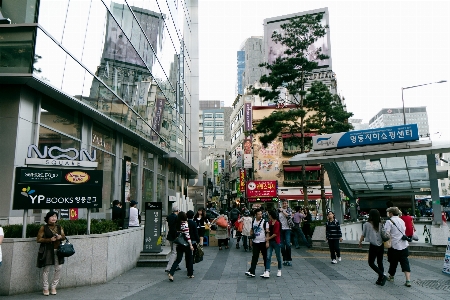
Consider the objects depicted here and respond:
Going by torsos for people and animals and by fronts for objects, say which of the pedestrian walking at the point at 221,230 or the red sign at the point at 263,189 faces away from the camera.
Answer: the pedestrian walking

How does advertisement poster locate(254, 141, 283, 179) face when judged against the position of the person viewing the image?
facing the viewer

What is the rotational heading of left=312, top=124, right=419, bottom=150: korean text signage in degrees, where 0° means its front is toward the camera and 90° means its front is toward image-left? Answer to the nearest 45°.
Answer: approximately 45°

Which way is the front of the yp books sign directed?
toward the camera

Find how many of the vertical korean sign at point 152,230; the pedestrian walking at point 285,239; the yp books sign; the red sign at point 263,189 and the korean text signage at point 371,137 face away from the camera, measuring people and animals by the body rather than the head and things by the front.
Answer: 0

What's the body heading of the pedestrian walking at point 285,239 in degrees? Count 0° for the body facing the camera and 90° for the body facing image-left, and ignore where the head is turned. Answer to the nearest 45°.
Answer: approximately 0°

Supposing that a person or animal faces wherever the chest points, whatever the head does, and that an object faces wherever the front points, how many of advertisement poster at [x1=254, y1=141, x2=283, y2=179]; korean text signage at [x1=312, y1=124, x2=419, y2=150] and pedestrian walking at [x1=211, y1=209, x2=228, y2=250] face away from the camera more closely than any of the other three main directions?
1

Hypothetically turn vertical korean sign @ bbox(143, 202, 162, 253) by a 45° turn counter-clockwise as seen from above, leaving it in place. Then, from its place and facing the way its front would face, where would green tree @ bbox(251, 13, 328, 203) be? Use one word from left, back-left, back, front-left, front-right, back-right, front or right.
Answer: left

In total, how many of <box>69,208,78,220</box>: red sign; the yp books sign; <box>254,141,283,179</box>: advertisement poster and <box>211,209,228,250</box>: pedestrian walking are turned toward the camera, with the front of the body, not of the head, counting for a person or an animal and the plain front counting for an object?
3

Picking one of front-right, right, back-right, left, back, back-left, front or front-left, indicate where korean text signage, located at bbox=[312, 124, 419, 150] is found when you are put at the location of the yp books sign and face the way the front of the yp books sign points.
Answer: left

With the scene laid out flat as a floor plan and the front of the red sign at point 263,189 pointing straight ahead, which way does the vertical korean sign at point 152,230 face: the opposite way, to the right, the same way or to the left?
the same way

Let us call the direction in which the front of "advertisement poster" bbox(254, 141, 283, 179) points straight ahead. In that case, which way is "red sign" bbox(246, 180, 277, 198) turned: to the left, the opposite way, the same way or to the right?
the same way

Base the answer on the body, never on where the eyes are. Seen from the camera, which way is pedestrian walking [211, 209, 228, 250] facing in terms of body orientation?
away from the camera

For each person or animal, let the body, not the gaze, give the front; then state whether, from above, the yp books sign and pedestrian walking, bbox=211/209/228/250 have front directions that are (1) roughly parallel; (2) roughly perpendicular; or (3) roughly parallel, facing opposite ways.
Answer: roughly parallel, facing opposite ways

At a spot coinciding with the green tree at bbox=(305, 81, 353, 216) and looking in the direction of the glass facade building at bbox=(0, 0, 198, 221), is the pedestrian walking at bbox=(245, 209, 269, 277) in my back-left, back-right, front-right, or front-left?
front-left

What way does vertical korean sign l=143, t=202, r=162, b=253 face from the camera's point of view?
toward the camera

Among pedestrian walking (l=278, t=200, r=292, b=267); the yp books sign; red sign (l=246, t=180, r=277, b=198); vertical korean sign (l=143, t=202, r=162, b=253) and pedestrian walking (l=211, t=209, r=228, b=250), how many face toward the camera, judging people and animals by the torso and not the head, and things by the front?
4

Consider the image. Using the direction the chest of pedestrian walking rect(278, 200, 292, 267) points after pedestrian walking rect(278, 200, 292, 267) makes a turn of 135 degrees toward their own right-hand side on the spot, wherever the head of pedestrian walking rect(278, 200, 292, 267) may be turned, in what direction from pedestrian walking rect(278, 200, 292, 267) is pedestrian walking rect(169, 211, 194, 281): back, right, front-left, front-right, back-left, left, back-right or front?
left
